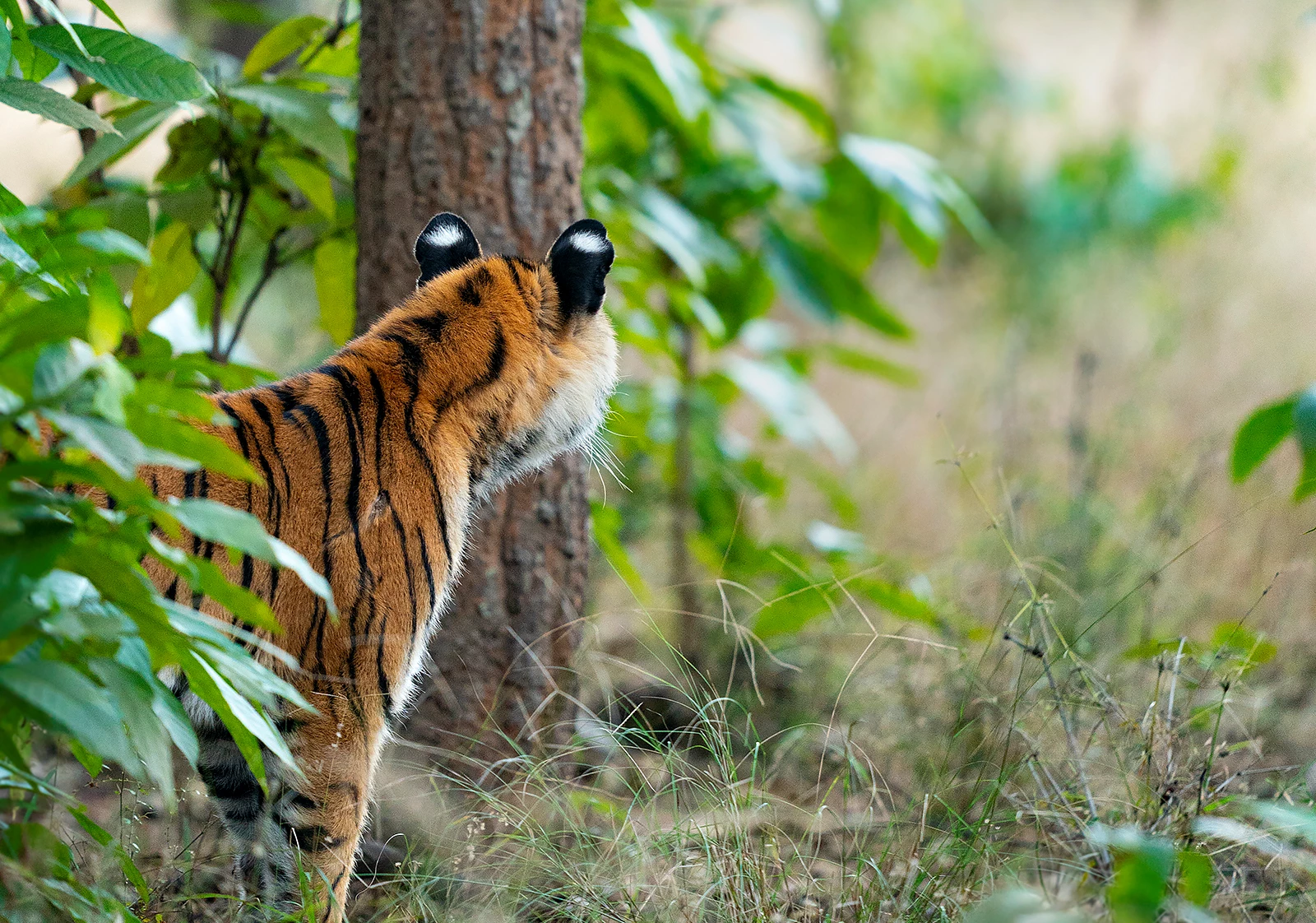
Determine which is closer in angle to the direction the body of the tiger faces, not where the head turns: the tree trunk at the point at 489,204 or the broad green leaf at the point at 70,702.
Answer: the tree trunk

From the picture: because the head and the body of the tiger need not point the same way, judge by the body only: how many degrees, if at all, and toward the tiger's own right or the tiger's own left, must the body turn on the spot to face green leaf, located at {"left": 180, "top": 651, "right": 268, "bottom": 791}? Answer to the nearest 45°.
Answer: approximately 135° to the tiger's own right

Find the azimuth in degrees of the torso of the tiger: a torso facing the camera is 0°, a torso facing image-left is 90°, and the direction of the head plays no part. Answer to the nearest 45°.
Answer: approximately 225°

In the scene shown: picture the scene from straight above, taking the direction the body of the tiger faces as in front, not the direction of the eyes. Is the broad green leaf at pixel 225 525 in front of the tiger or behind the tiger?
behind

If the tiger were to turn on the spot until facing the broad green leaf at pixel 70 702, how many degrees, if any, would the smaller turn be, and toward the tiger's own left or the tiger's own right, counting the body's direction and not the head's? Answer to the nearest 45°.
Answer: approximately 135° to the tiger's own right

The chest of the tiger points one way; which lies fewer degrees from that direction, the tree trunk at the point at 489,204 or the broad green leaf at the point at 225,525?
the tree trunk
